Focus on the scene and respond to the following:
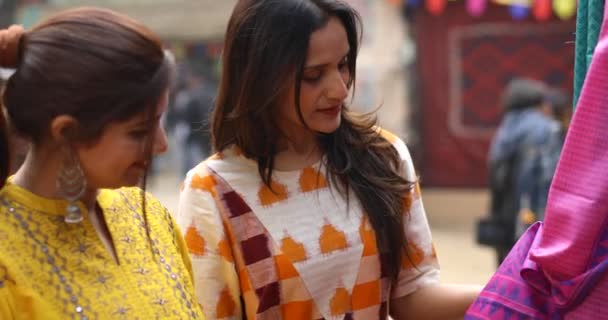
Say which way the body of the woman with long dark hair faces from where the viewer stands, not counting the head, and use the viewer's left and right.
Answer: facing the viewer and to the right of the viewer

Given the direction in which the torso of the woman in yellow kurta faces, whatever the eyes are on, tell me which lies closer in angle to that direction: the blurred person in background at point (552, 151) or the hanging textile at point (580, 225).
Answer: the hanging textile

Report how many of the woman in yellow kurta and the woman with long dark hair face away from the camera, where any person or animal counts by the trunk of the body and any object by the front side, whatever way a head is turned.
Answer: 0

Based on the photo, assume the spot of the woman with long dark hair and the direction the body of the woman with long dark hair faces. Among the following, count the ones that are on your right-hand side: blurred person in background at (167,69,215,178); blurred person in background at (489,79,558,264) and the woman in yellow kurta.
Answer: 1

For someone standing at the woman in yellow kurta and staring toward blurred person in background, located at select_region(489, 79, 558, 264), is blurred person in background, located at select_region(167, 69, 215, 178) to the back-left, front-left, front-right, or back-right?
front-left

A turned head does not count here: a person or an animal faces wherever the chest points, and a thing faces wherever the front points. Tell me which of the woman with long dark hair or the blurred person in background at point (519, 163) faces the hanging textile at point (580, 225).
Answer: the woman with long dark hair

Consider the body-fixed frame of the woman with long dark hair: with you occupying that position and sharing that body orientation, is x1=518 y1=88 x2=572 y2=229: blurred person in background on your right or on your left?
on your left

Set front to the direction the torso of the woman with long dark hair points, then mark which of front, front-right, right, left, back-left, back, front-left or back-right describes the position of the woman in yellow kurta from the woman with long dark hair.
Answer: right

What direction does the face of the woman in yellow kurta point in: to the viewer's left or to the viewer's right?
to the viewer's right

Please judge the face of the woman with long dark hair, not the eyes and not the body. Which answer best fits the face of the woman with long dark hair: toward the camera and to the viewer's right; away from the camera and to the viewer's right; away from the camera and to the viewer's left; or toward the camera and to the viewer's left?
toward the camera and to the viewer's right

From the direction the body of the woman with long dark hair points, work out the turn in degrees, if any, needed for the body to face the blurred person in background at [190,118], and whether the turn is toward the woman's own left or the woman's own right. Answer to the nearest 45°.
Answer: approximately 135° to the woman's own left

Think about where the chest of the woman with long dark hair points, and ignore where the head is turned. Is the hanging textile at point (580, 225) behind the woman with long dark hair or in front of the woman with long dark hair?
in front

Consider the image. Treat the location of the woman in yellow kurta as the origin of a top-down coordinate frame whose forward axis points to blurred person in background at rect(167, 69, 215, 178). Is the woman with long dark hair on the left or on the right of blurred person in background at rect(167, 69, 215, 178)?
right

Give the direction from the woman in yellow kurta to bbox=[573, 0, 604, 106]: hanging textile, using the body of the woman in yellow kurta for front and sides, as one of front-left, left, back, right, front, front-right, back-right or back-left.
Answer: front-left
